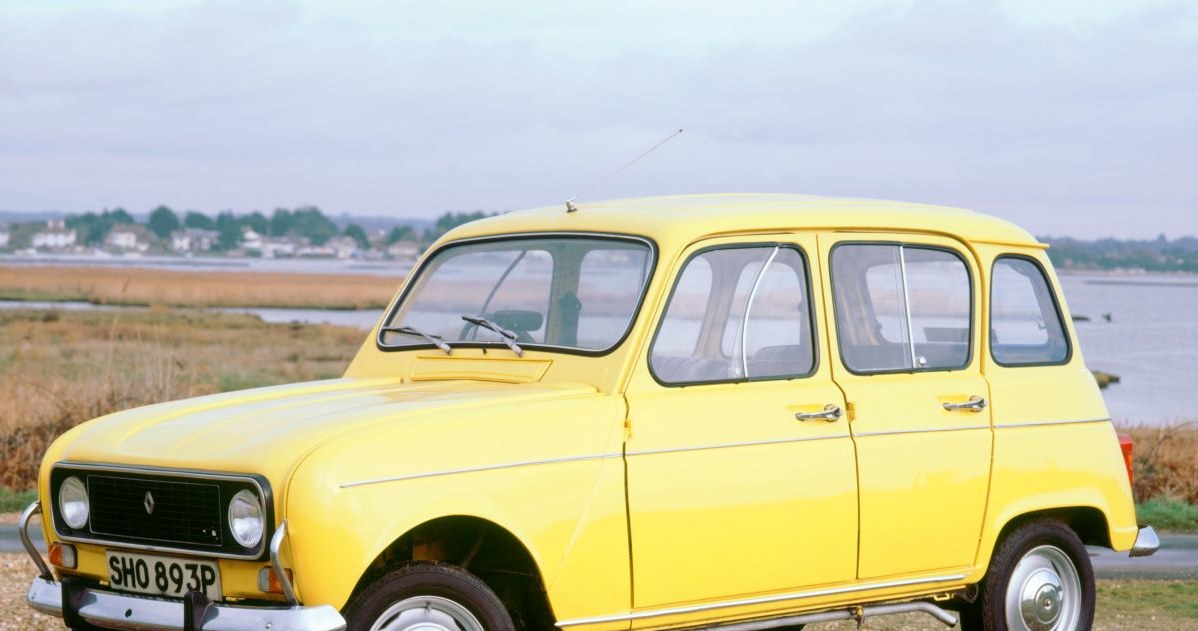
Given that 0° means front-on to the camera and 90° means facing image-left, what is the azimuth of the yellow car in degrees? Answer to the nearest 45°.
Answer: approximately 45°
